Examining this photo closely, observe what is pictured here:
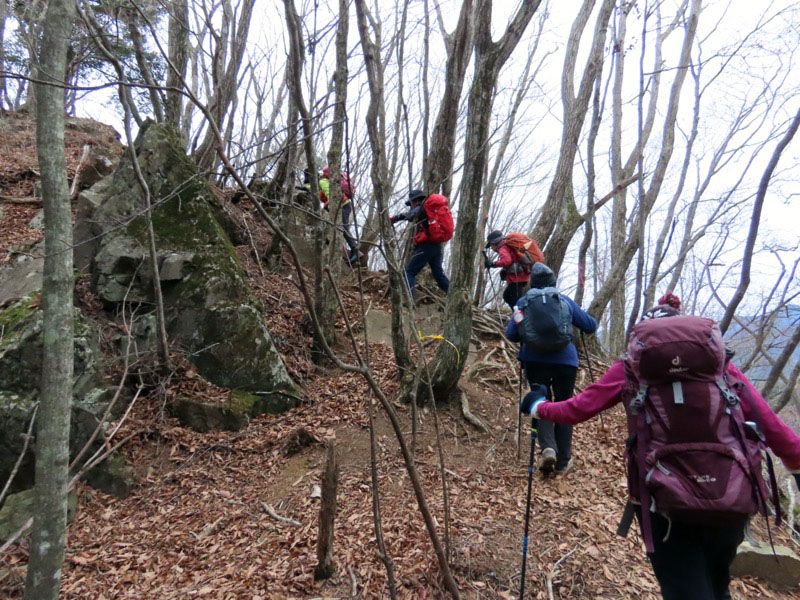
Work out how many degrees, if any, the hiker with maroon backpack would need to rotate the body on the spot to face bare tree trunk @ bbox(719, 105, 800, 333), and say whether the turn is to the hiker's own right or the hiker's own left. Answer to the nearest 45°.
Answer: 0° — they already face it

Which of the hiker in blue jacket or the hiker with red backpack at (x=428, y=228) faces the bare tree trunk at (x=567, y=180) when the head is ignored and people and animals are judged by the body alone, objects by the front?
the hiker in blue jacket

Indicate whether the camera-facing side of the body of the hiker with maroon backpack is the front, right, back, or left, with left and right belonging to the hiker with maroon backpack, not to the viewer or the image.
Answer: back

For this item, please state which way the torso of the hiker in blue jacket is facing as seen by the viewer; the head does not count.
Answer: away from the camera

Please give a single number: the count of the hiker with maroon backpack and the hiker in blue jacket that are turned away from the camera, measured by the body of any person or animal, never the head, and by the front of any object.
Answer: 2

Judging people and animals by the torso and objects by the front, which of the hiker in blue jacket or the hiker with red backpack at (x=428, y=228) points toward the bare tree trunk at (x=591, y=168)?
the hiker in blue jacket

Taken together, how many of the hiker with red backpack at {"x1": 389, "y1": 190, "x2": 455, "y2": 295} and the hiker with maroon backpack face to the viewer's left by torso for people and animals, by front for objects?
1

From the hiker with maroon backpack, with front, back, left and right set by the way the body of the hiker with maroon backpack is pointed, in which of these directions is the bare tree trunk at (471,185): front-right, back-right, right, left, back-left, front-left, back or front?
front-left

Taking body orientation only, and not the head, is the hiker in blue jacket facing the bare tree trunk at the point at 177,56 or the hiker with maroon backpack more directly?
the bare tree trunk

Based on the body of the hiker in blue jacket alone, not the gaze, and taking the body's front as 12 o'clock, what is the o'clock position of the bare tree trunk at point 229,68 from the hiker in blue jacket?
The bare tree trunk is roughly at 10 o'clock from the hiker in blue jacket.

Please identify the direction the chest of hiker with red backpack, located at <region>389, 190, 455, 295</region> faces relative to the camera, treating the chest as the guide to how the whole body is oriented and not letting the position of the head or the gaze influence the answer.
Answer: to the viewer's left
